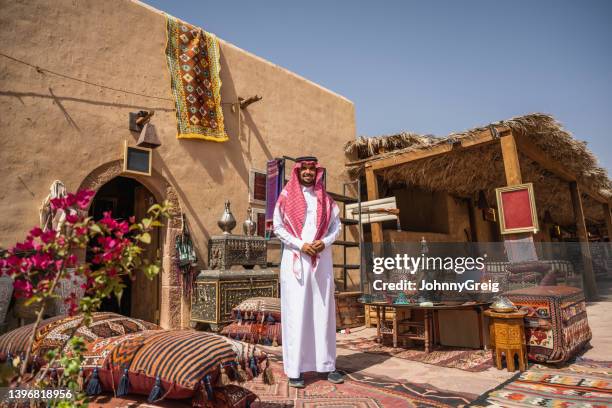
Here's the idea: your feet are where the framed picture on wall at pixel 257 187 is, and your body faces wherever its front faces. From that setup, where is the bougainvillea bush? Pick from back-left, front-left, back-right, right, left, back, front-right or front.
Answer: front-right

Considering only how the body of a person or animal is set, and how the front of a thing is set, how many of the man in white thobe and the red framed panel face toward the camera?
2

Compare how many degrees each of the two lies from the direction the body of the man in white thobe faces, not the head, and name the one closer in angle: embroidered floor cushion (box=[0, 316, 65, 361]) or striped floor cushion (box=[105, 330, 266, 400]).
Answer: the striped floor cushion

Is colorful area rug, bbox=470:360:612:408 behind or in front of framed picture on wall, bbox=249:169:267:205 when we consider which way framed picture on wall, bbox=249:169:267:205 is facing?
in front

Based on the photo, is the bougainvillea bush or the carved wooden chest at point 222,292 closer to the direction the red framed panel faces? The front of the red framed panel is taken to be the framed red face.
the bougainvillea bush

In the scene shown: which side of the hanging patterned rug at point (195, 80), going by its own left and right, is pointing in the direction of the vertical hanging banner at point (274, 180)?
left

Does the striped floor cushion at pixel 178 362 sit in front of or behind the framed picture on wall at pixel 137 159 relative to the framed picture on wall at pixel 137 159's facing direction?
in front
